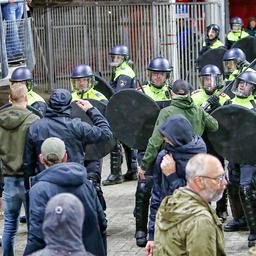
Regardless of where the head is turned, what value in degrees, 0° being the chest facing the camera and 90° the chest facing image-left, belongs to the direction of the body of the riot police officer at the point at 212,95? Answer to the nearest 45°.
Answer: approximately 0°

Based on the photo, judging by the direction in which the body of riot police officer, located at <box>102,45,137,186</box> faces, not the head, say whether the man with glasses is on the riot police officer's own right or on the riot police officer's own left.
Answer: on the riot police officer's own left

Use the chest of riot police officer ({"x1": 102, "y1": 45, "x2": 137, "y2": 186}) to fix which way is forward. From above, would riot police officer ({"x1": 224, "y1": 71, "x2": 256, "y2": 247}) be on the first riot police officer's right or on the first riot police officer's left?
on the first riot police officer's left

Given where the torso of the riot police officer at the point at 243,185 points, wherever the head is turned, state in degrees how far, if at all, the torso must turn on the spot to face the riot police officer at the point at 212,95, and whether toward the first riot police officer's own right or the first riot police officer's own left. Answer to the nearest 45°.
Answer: approximately 135° to the first riot police officer's own right

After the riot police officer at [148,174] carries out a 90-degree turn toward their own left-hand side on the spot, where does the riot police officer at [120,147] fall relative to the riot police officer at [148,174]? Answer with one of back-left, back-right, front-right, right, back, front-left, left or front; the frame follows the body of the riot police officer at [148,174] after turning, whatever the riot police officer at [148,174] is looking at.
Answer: left

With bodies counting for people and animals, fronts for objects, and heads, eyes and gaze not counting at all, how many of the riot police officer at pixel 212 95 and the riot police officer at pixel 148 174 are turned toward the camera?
2

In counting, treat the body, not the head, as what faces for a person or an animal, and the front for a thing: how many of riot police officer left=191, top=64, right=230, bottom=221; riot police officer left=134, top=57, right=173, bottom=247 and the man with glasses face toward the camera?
2

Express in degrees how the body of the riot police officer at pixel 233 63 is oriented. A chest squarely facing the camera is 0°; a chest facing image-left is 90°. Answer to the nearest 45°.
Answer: approximately 45°
